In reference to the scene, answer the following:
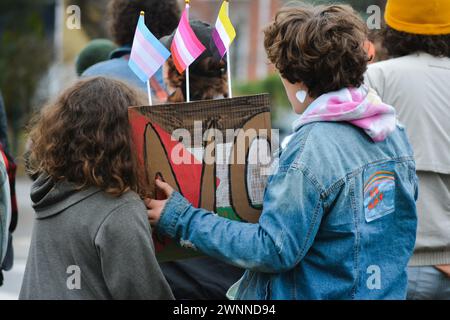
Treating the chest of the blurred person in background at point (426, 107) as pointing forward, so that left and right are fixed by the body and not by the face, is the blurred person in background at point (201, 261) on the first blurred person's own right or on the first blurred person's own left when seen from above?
on the first blurred person's own left

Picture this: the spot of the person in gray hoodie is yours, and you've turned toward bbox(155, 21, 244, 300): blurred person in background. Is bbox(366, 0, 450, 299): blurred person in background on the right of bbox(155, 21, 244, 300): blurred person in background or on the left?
right

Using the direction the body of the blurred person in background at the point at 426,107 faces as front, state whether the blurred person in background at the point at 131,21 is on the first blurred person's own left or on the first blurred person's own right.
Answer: on the first blurred person's own left

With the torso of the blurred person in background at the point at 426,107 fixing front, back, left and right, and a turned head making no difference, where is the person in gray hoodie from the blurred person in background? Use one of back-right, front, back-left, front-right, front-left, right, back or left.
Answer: back-left

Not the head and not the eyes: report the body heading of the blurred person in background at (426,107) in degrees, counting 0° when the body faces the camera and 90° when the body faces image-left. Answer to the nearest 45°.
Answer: approximately 180°

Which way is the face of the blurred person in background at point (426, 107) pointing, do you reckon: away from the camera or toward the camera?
away from the camera
